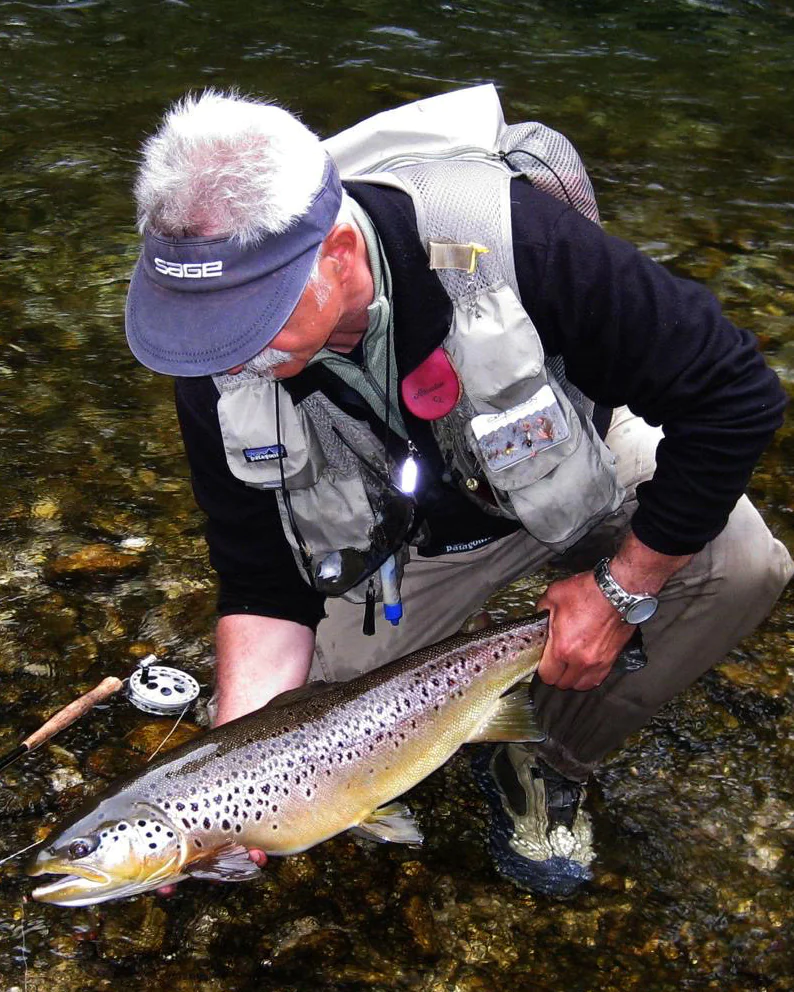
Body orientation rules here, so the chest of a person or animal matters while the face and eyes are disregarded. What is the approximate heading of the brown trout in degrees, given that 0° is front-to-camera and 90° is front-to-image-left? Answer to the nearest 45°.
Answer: approximately 90°
